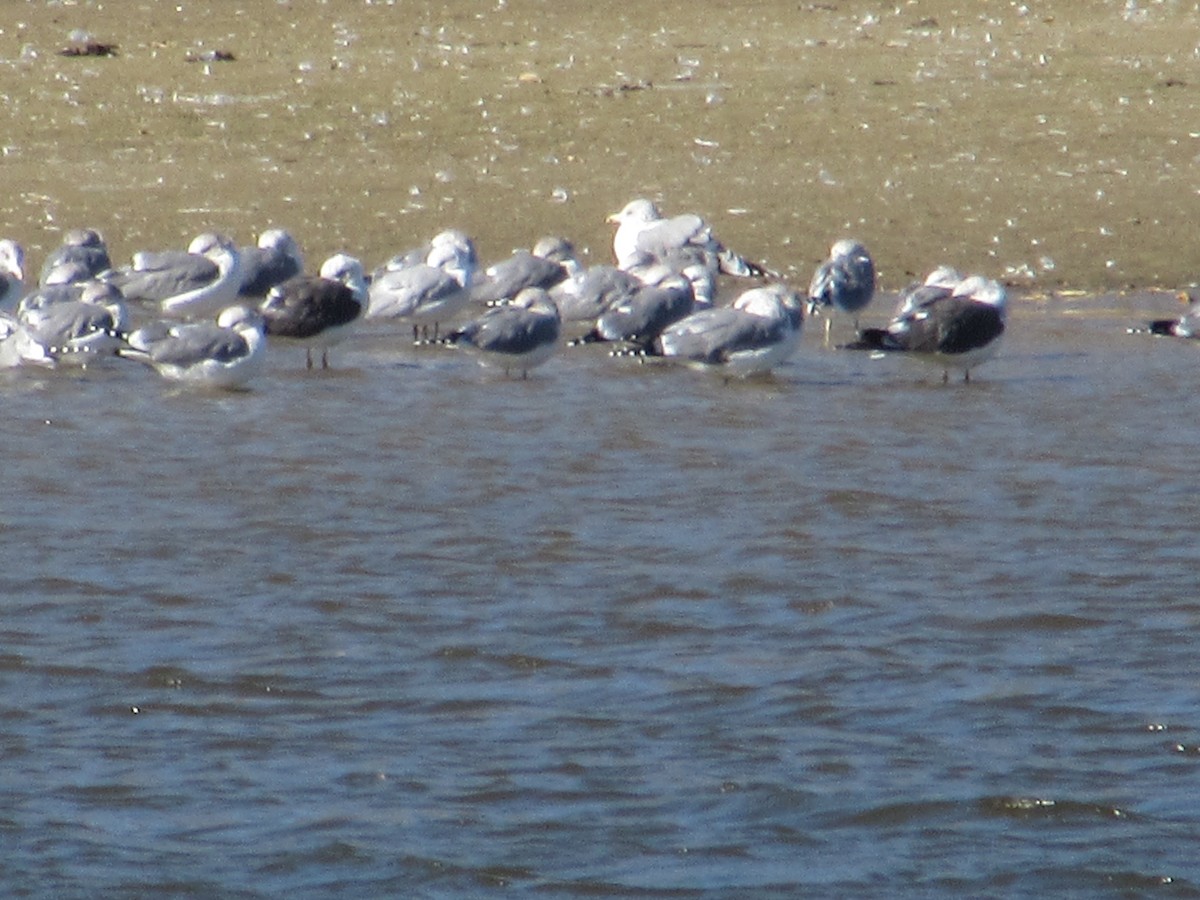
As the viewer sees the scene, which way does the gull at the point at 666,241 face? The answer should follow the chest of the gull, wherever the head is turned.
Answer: to the viewer's left

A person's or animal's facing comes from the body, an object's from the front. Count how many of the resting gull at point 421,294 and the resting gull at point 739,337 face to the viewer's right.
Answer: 2

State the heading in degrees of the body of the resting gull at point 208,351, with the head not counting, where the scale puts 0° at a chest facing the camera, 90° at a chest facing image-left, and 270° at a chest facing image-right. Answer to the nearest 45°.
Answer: approximately 270°

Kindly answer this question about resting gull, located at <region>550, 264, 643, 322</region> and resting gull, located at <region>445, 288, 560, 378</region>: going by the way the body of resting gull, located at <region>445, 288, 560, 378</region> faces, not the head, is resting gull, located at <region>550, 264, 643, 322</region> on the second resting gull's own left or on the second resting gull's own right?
on the second resting gull's own left

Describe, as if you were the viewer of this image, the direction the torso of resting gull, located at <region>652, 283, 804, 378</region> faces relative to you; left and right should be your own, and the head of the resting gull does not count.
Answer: facing to the right of the viewer

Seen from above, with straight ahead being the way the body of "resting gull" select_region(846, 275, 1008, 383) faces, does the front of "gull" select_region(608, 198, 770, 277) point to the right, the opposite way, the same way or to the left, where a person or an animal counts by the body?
the opposite way

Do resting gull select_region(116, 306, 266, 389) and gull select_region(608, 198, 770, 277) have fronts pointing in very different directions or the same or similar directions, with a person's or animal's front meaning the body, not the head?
very different directions

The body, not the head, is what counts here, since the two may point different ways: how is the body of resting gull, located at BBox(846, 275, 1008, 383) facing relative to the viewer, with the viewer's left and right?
facing to the right of the viewer

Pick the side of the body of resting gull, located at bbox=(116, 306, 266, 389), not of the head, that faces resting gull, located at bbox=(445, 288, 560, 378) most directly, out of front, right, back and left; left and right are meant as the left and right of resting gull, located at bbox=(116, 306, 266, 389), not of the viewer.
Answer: front

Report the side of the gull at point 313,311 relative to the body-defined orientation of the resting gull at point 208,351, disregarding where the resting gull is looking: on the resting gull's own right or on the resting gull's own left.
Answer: on the resting gull's own left

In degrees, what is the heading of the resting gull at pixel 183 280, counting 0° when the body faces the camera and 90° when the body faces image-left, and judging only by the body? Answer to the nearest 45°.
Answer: approximately 270°

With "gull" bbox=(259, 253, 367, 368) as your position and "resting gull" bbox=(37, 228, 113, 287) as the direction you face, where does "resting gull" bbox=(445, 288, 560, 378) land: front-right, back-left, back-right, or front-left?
back-right

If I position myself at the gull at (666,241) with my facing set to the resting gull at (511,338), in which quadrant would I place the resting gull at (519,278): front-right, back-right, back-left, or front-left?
front-right

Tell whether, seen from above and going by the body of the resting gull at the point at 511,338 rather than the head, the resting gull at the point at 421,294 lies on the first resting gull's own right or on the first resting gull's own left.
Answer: on the first resting gull's own left

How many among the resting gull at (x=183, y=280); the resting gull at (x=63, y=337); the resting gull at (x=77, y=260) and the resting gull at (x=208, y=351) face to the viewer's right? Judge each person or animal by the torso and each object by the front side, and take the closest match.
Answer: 3
